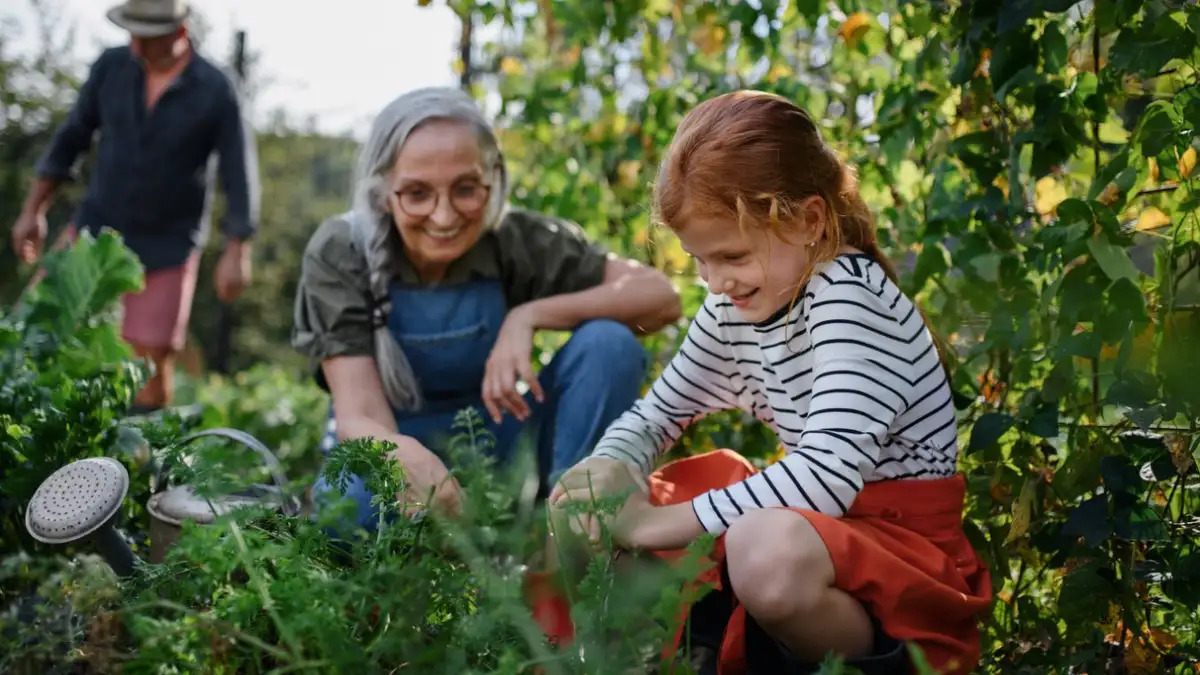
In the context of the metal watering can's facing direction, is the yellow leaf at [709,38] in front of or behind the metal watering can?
behind

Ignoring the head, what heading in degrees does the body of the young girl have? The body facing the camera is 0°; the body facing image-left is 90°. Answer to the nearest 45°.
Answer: approximately 45°

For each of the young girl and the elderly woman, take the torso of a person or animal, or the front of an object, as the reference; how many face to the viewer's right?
0

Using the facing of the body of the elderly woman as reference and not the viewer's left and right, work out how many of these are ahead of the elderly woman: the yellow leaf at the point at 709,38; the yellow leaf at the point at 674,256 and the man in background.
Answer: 0

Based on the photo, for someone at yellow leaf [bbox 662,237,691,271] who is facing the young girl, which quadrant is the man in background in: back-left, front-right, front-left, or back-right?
back-right

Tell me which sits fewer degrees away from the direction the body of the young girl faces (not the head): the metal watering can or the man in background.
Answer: the metal watering can

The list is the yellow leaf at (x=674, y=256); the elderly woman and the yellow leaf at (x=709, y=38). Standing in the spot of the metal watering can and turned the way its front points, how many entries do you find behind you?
3

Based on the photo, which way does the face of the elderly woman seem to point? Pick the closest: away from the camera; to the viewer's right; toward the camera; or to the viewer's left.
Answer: toward the camera

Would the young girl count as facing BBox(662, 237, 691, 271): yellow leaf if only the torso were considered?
no

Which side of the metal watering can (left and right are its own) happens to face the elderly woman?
back

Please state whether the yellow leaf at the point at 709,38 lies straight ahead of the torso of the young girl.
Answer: no

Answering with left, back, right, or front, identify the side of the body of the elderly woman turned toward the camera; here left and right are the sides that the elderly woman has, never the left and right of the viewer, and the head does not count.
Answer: front

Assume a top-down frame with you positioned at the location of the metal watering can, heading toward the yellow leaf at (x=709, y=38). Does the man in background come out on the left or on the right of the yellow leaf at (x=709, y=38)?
left

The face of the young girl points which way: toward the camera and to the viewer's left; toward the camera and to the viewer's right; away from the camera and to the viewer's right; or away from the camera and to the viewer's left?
toward the camera and to the viewer's left

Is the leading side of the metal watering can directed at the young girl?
no
